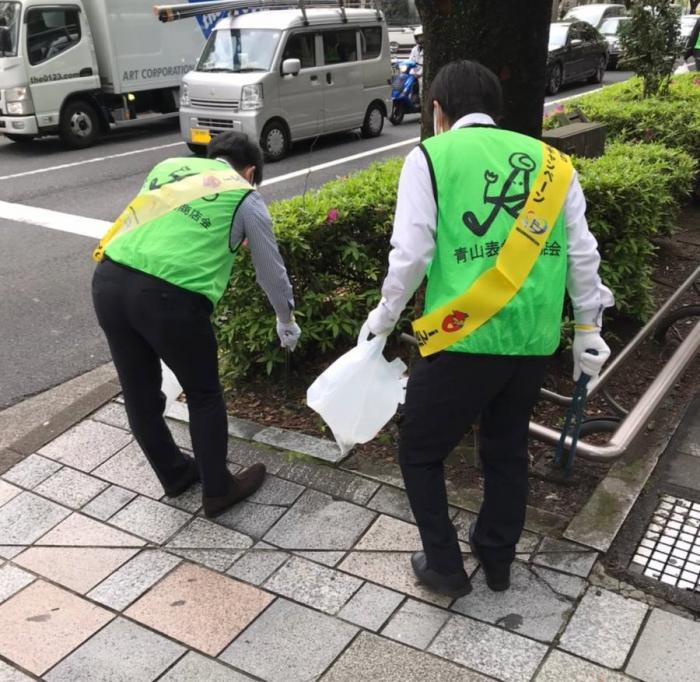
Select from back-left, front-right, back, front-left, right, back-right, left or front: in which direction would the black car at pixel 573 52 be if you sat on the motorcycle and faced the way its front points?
back

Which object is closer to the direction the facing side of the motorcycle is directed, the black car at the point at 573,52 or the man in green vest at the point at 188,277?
the man in green vest

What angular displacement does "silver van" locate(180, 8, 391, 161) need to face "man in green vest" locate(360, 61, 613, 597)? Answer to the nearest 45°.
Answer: approximately 45° to its left

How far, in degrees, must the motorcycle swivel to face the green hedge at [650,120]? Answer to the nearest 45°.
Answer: approximately 45° to its left

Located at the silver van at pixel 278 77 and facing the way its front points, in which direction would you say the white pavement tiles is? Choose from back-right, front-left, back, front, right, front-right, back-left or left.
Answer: front-left

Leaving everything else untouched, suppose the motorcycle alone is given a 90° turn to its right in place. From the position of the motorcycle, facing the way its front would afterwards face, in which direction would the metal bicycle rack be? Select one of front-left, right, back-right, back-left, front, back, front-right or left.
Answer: back-left

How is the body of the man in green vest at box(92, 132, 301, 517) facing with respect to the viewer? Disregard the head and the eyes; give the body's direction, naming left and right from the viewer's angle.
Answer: facing away from the viewer and to the right of the viewer

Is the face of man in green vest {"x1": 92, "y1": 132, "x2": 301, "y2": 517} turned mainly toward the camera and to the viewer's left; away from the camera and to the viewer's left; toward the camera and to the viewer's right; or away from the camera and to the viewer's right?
away from the camera and to the viewer's right

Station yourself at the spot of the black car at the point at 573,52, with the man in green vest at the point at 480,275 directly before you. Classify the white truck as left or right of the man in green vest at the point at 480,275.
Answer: right
